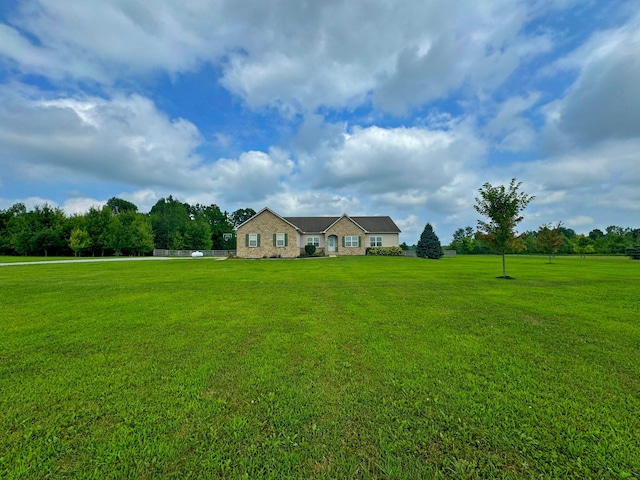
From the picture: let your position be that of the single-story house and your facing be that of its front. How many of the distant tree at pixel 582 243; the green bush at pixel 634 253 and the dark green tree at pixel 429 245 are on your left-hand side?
3

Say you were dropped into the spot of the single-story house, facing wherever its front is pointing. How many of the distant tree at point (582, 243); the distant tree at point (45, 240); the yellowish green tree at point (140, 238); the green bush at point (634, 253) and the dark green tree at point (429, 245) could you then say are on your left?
3

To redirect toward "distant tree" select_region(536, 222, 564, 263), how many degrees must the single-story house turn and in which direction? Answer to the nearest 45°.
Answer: approximately 90° to its left

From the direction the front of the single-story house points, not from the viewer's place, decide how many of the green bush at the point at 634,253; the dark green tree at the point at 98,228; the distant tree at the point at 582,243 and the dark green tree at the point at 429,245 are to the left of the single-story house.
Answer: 3

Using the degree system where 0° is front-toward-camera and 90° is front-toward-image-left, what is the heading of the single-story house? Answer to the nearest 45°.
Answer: approximately 0°

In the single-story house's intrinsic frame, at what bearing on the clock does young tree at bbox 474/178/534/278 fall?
The young tree is roughly at 11 o'clock from the single-story house.

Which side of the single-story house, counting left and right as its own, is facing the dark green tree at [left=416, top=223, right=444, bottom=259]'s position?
left

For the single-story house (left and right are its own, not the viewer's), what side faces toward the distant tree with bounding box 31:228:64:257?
right

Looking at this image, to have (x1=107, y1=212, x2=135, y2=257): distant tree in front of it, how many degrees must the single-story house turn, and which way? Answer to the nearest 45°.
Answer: approximately 90° to its right

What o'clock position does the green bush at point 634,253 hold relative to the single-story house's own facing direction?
The green bush is roughly at 9 o'clock from the single-story house.

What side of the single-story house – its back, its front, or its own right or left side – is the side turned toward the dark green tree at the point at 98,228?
right
